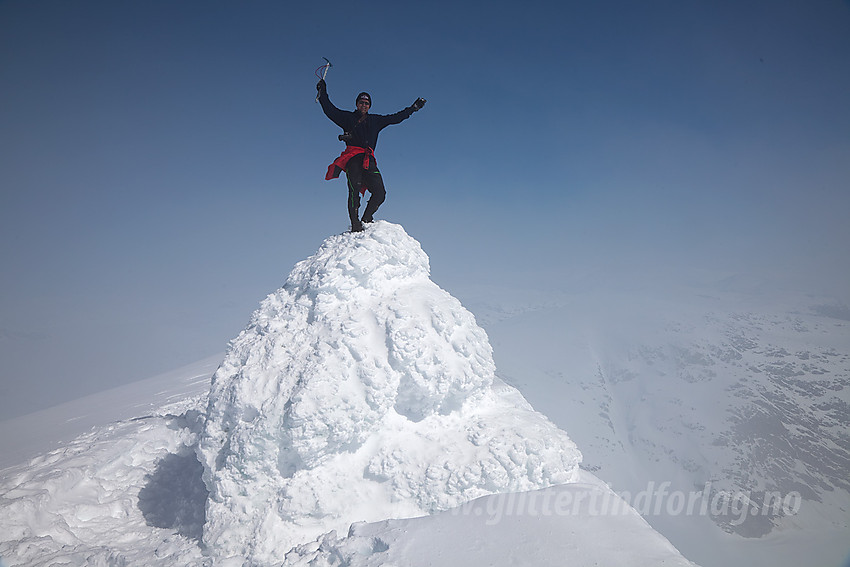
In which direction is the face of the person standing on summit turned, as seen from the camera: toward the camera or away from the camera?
toward the camera

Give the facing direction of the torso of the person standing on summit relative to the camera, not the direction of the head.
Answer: toward the camera
